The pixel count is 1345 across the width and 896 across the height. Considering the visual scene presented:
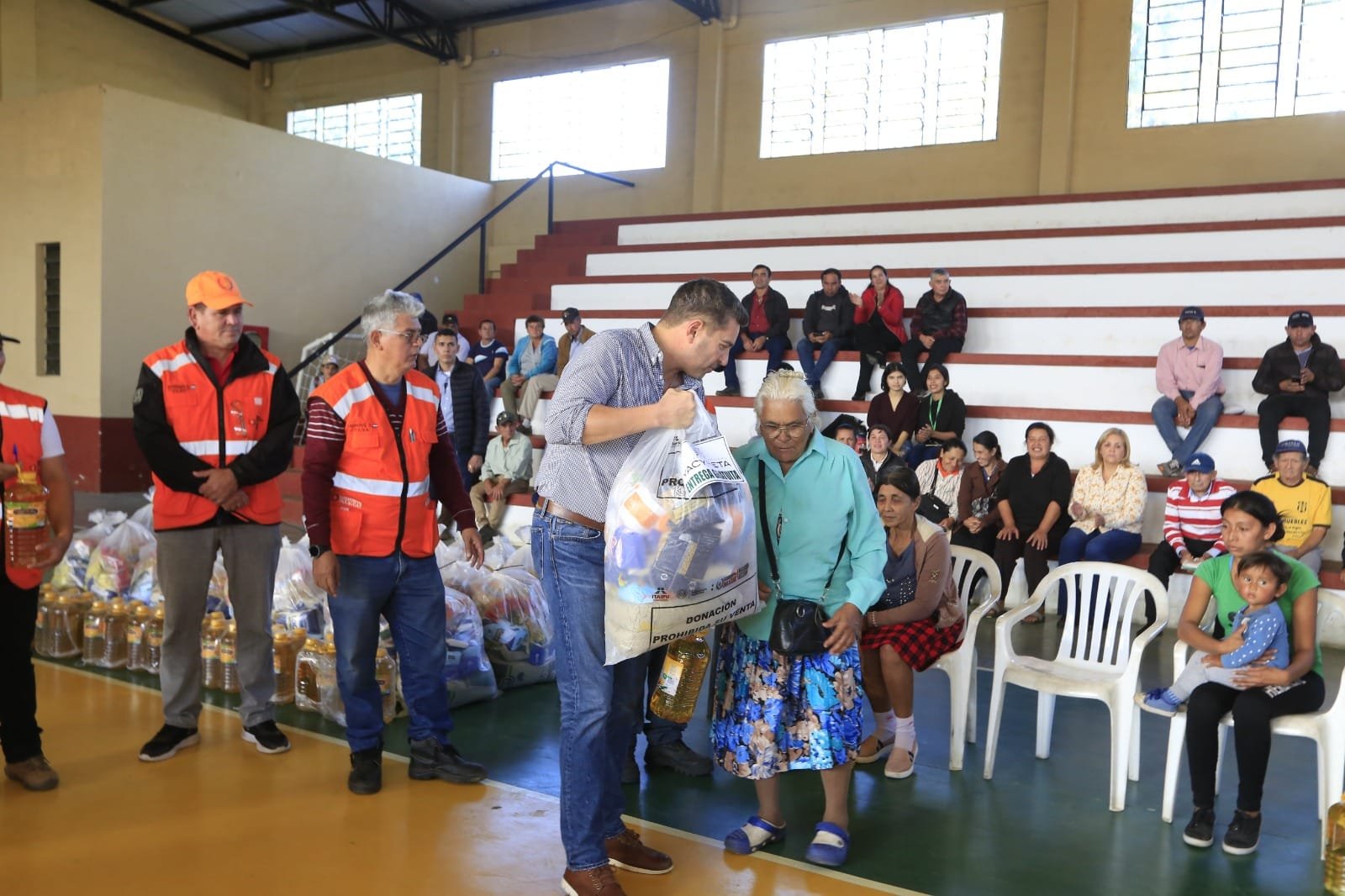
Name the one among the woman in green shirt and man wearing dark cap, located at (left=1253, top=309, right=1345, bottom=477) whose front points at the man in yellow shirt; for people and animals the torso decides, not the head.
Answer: the man wearing dark cap

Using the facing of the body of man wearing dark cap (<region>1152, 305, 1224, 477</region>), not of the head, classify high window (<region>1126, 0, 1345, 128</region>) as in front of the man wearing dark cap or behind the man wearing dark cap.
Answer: behind

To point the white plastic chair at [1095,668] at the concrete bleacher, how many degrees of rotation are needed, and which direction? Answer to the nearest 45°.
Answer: approximately 135° to its right

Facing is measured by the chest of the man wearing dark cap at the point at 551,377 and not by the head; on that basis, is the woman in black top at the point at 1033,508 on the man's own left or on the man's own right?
on the man's own left

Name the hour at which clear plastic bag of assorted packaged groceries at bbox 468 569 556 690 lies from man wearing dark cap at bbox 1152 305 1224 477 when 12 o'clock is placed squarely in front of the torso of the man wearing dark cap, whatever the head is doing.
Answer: The clear plastic bag of assorted packaged groceries is roughly at 1 o'clock from the man wearing dark cap.

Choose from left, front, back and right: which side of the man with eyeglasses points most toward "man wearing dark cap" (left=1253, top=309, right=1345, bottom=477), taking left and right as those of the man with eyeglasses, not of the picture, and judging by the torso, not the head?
left

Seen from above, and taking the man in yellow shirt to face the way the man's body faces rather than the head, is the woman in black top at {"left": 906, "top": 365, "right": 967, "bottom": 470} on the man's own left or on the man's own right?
on the man's own right
